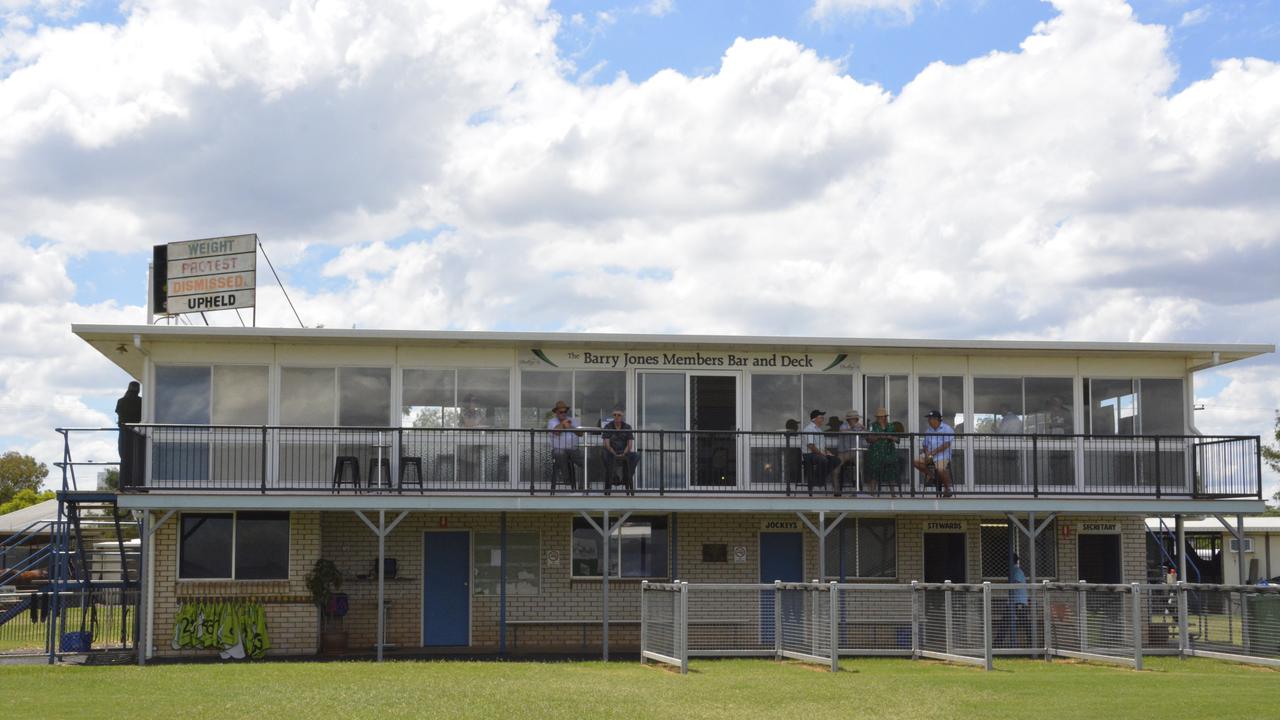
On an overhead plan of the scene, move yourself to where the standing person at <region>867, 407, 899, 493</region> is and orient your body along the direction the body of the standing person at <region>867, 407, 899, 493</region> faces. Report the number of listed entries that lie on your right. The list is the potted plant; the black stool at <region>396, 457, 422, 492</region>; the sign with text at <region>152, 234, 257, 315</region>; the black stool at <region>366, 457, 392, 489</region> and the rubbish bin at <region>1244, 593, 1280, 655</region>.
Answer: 4

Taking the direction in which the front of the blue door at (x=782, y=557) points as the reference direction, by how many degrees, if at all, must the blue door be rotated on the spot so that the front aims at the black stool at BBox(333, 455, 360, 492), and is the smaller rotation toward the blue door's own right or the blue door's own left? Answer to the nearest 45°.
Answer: approximately 45° to the blue door's own right

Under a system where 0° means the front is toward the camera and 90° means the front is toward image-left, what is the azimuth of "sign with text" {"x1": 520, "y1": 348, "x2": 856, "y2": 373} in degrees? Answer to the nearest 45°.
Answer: approximately 0°

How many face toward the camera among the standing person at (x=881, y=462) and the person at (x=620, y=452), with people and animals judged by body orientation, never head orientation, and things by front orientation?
2

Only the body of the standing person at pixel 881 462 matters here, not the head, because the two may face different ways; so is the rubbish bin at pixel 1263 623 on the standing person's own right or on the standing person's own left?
on the standing person's own left

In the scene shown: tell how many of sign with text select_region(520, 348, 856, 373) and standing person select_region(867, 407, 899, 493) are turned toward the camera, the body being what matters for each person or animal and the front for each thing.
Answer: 2

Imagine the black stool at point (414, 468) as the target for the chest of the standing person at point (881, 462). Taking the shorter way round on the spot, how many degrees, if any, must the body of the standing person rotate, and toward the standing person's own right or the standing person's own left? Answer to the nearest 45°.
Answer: approximately 90° to the standing person's own right
